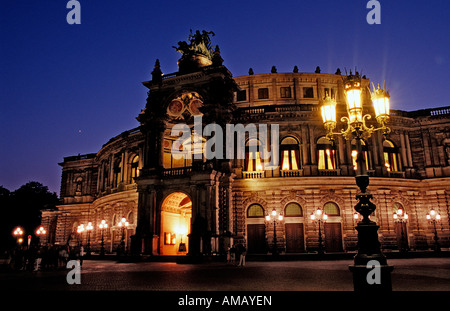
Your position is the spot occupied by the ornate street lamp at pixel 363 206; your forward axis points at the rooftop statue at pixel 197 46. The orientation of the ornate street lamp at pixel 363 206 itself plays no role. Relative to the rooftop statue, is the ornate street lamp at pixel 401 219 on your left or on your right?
right

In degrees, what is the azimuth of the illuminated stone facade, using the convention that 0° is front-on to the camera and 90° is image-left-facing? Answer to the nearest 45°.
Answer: approximately 45°

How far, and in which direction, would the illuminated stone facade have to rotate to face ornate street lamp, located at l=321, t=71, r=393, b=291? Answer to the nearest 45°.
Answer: approximately 45° to its left
